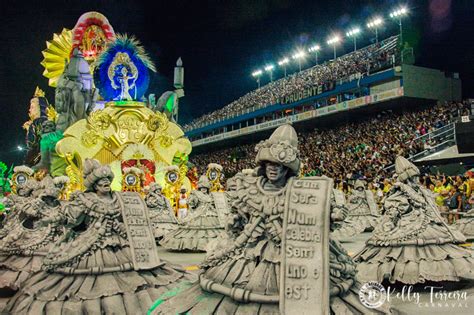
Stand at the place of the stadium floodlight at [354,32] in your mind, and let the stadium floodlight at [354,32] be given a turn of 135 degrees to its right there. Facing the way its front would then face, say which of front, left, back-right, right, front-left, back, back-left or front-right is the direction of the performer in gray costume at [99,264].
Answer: back

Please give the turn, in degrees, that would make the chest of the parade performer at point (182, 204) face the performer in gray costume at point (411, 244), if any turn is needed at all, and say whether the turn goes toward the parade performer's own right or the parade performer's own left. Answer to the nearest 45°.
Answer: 0° — they already face them

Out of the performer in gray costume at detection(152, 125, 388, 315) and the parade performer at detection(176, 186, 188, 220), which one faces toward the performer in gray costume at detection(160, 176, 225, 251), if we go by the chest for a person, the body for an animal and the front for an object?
the parade performer

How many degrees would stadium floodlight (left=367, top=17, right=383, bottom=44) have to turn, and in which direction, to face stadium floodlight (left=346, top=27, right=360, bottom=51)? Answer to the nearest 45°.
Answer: approximately 90° to its right

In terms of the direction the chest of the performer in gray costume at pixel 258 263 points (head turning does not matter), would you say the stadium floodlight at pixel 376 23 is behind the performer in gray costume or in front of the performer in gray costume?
behind

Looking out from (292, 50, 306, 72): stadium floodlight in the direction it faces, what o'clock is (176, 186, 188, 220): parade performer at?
The parade performer is roughly at 11 o'clock from the stadium floodlight.

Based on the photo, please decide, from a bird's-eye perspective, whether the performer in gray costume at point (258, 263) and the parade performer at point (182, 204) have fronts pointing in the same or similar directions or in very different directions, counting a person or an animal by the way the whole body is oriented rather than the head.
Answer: same or similar directions

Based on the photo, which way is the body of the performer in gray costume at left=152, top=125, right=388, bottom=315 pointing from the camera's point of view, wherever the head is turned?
toward the camera

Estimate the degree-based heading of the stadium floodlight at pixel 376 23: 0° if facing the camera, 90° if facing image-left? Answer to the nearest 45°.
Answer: approximately 45°

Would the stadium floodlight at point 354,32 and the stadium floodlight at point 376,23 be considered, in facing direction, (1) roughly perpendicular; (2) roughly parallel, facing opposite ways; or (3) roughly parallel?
roughly parallel

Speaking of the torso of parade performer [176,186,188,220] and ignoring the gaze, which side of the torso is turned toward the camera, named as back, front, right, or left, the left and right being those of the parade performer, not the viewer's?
front

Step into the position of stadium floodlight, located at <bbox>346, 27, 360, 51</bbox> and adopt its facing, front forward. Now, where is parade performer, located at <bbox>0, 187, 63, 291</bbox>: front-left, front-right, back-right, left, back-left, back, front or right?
front-left

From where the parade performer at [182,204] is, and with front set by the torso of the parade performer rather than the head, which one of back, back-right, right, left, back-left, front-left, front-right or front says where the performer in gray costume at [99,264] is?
front

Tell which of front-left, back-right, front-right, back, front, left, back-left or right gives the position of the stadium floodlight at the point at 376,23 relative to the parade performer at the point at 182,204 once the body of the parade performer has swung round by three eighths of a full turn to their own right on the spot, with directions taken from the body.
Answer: right

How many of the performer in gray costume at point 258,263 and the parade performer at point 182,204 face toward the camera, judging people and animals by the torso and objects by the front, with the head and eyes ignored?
2

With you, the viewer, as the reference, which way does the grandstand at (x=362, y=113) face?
facing the viewer and to the left of the viewer

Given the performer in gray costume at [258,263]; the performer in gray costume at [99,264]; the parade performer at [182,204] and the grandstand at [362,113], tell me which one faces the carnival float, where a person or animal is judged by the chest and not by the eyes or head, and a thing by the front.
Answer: the grandstand
